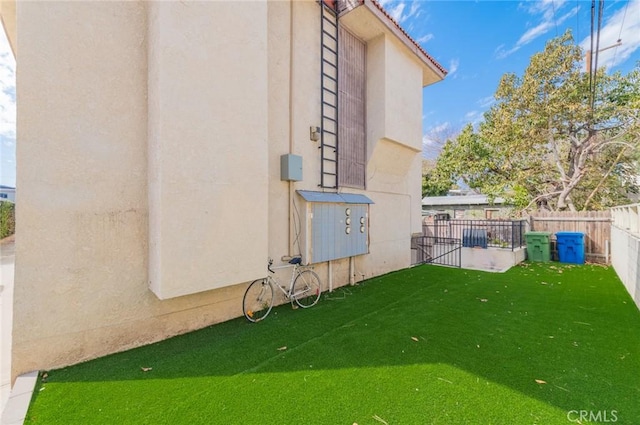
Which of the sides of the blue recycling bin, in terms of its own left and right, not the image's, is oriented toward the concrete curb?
front

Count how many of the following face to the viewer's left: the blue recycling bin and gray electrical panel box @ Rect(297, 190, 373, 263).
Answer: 0

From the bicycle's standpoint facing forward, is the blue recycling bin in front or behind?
behind

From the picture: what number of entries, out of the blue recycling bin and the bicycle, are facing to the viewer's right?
0

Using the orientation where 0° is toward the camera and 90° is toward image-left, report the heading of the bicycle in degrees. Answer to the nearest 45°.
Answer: approximately 45°

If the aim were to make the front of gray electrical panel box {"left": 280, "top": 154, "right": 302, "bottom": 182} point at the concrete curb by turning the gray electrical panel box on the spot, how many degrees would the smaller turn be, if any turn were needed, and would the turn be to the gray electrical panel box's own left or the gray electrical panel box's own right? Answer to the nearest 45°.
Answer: approximately 90° to the gray electrical panel box's own right

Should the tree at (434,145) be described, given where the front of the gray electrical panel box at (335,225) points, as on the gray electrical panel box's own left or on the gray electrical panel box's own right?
on the gray electrical panel box's own left

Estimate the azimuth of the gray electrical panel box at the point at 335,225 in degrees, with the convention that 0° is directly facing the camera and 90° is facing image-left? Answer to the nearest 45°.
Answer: approximately 315°

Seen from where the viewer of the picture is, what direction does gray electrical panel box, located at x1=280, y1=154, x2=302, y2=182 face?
facing the viewer and to the right of the viewer

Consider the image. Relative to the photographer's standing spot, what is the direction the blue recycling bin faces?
facing the viewer

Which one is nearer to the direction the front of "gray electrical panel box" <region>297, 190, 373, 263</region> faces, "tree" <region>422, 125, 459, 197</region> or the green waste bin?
the green waste bin

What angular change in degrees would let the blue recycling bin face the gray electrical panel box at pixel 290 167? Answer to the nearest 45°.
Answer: approximately 45° to its right
